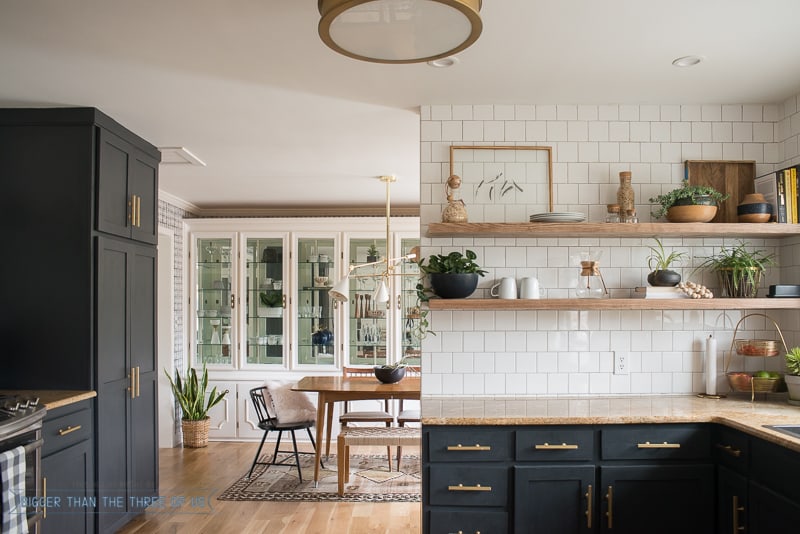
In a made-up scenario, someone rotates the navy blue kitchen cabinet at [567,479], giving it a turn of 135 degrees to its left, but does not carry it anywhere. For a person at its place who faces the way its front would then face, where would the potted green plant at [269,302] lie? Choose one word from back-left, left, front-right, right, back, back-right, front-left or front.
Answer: left

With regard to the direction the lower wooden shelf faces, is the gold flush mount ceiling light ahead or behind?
ahead

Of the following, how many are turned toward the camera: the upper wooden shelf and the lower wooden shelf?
2

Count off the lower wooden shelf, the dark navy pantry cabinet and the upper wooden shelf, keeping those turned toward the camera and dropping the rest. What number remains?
2

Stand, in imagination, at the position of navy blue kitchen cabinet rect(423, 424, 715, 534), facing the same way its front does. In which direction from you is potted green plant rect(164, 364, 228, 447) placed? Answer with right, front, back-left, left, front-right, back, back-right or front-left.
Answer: back-right

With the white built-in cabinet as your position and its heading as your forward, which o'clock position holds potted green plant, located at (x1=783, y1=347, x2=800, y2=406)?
The potted green plant is roughly at 11 o'clock from the white built-in cabinet.

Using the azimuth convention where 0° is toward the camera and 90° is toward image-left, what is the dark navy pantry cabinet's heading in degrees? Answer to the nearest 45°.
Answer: approximately 270°

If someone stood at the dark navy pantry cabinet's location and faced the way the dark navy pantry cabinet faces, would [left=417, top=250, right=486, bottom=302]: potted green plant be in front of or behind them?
in front
